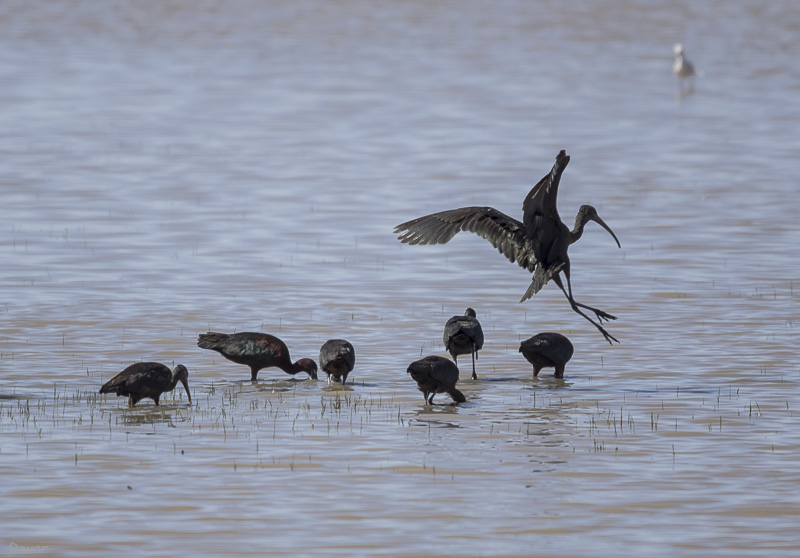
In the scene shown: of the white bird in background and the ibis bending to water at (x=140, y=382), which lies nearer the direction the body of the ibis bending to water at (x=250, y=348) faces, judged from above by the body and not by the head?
the white bird in background

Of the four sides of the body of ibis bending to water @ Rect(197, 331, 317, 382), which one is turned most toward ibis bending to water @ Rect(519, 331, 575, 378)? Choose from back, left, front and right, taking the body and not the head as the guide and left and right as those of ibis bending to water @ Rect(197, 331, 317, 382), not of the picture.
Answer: front

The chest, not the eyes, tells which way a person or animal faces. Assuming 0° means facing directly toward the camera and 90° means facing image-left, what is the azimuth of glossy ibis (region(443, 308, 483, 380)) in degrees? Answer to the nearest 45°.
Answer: approximately 180°

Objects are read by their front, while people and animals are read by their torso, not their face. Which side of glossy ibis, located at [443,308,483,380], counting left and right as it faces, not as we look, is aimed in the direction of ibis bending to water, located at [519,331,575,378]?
right

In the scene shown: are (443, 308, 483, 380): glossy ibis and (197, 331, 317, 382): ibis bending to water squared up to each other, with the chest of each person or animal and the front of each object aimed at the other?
no

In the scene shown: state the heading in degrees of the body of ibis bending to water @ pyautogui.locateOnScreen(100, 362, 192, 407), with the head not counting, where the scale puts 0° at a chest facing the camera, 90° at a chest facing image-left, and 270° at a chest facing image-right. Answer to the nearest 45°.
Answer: approximately 270°

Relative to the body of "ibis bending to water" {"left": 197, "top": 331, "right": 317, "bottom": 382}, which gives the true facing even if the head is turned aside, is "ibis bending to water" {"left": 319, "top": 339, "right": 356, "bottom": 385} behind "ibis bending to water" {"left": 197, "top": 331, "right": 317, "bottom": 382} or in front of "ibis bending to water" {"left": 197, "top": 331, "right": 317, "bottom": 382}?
in front

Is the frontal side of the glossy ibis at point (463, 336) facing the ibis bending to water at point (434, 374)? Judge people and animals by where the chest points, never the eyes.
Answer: no

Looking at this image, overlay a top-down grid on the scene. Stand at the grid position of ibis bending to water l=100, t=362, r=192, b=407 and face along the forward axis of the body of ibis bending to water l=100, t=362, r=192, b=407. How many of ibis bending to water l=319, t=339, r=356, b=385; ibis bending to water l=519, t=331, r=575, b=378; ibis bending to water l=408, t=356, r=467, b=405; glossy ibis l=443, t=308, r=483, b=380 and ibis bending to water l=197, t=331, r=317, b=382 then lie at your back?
0

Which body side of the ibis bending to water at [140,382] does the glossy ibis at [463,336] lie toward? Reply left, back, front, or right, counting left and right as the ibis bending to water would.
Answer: front

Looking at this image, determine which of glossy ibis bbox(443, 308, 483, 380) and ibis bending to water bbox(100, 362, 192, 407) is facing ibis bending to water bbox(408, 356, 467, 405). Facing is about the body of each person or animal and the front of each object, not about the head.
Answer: ibis bending to water bbox(100, 362, 192, 407)

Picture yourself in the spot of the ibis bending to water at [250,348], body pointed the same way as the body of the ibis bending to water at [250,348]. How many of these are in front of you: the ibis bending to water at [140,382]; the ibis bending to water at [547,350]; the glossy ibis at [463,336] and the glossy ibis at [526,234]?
3

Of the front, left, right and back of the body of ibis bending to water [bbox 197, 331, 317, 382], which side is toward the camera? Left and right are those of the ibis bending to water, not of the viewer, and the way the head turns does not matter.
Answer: right

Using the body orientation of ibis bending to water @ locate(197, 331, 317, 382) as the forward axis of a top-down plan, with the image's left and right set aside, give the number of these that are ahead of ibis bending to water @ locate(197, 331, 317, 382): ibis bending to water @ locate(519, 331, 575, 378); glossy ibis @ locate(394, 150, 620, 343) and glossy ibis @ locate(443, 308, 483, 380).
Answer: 3

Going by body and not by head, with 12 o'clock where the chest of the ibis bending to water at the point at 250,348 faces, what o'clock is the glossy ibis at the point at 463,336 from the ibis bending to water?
The glossy ibis is roughly at 12 o'clock from the ibis bending to water.

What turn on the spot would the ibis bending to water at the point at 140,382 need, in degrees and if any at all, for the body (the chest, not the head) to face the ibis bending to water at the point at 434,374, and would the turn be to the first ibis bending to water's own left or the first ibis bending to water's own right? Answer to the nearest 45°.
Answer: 0° — it already faces it
